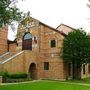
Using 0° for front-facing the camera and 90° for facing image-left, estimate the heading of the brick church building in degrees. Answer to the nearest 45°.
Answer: approximately 45°

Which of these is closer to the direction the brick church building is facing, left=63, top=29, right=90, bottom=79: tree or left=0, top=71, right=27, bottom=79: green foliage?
the green foliage

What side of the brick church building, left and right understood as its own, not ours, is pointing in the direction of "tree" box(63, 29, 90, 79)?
left

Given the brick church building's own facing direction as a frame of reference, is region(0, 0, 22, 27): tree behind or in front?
in front

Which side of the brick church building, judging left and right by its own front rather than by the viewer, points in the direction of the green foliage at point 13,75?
front
